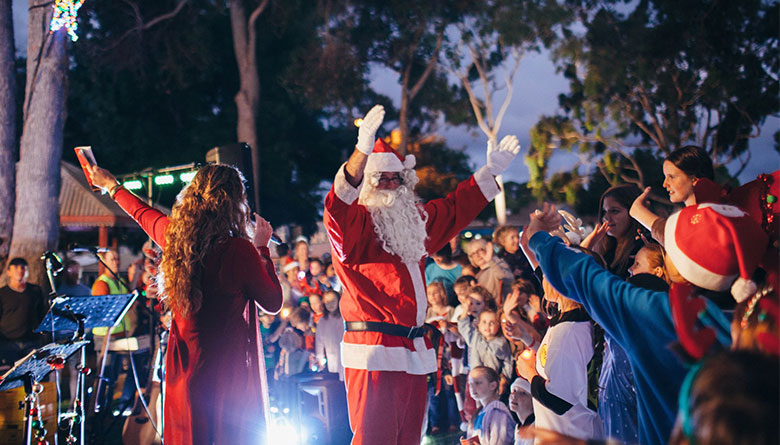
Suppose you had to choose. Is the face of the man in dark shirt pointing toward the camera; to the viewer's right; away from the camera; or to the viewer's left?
toward the camera

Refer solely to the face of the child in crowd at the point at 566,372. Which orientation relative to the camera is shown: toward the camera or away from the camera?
away from the camera

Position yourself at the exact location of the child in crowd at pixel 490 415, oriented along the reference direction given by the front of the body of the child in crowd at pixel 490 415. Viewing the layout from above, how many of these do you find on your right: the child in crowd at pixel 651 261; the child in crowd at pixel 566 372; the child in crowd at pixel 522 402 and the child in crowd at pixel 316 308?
1

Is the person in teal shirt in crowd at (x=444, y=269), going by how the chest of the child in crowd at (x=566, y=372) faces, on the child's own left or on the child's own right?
on the child's own right

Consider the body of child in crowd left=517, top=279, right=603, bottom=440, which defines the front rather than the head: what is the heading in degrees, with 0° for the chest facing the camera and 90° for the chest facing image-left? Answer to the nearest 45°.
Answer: approximately 90°

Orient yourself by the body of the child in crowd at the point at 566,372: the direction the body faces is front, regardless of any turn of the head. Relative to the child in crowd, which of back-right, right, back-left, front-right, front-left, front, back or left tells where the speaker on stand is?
front-right

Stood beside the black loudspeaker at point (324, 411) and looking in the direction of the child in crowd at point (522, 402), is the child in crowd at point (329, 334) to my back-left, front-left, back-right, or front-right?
back-left

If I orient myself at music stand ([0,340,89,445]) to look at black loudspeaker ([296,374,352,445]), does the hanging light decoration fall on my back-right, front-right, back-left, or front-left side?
front-left

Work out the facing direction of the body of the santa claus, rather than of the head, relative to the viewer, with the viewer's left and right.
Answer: facing the viewer and to the right of the viewer

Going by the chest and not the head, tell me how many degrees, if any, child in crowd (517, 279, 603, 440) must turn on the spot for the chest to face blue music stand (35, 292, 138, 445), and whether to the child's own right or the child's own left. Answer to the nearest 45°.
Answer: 0° — they already face it

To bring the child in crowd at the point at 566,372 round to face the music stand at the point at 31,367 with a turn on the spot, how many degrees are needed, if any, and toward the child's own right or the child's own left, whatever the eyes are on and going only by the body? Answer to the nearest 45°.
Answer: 0° — they already face it

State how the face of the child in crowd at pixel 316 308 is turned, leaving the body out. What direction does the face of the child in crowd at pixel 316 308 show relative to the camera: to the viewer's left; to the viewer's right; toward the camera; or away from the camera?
toward the camera

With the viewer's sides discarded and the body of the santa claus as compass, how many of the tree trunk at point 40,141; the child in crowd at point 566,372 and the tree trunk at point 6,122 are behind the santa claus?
2

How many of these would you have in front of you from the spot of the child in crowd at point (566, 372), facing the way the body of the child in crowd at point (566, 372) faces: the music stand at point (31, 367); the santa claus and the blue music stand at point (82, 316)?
3

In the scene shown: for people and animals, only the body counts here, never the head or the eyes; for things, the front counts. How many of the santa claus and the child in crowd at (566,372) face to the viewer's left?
1

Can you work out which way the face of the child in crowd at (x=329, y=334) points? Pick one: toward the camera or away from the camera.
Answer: toward the camera

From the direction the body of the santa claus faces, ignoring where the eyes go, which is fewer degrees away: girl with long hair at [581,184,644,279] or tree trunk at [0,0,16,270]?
the girl with long hair
